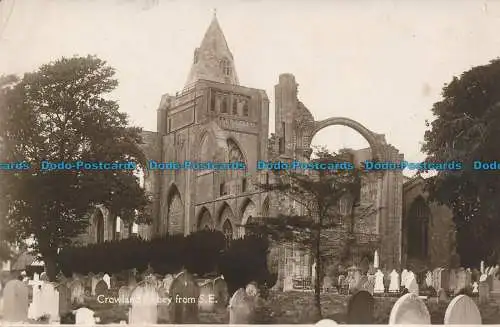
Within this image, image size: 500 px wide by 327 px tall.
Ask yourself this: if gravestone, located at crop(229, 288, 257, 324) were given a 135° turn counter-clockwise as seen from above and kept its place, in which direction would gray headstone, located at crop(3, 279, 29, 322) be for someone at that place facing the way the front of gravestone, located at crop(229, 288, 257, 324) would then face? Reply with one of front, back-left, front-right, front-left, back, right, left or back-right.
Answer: back-left

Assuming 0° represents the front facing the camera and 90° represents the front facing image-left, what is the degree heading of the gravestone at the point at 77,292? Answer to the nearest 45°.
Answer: approximately 0°

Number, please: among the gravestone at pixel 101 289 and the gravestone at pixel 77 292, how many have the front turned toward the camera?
2

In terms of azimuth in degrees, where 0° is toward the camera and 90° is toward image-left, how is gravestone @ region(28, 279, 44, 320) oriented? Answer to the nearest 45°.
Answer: approximately 315°

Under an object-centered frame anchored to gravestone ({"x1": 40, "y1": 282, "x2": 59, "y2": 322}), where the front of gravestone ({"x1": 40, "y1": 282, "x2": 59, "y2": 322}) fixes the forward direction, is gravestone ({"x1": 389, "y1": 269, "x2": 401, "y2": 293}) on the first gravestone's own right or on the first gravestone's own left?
on the first gravestone's own left
